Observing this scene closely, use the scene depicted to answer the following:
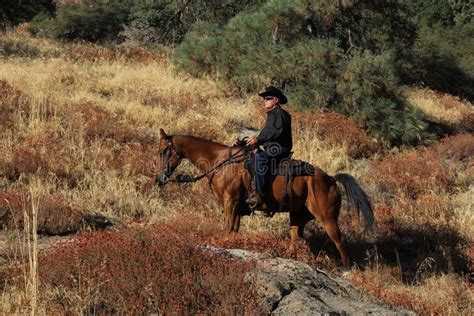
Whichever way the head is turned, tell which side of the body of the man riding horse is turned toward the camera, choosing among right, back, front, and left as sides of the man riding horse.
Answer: left

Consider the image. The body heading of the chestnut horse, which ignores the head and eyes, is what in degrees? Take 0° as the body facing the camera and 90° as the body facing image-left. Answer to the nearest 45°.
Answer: approximately 90°

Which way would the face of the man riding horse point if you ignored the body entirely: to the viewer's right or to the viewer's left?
to the viewer's left
